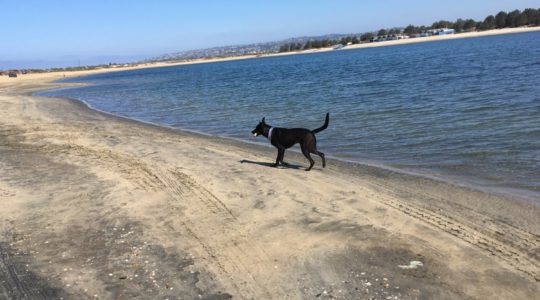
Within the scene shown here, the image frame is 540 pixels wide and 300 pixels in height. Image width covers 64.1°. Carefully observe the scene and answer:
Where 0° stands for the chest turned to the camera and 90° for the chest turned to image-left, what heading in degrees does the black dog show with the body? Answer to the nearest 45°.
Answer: approximately 90°
